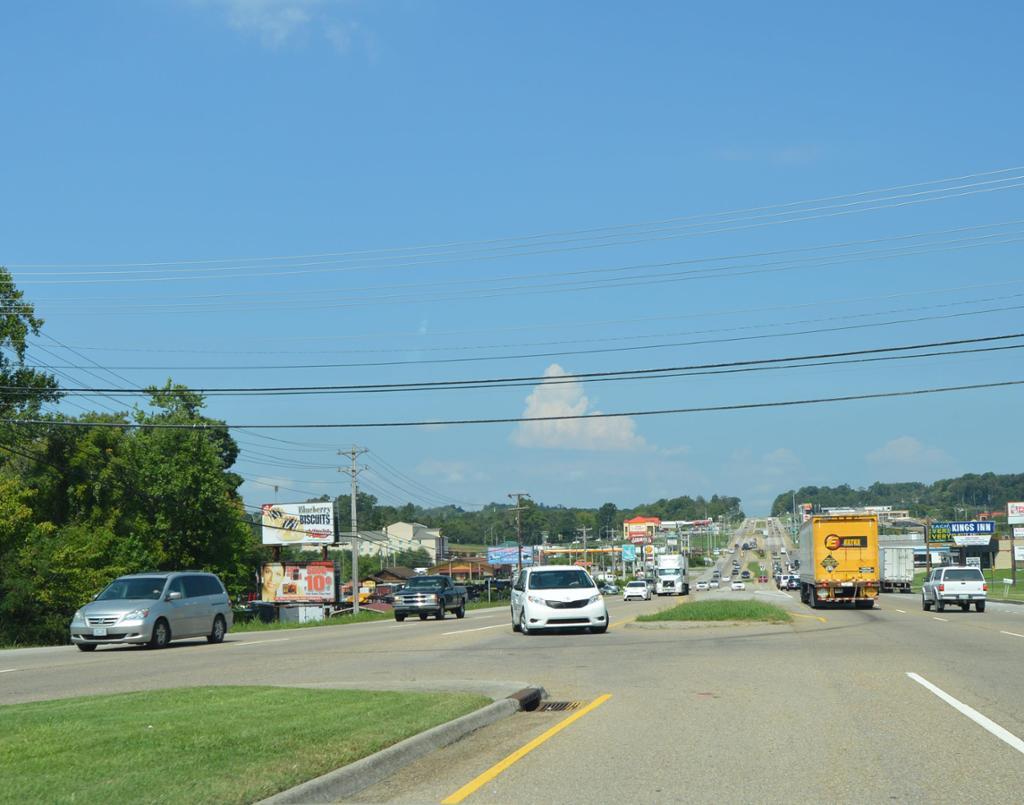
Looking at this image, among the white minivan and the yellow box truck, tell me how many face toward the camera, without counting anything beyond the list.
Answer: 1

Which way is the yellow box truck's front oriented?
away from the camera

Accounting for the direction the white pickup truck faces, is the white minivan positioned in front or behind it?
behind

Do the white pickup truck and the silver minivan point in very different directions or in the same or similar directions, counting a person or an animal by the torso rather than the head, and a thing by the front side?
very different directions

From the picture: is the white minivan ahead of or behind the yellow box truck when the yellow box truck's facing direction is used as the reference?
behind

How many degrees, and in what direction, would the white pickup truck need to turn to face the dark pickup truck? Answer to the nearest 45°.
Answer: approximately 90° to its left

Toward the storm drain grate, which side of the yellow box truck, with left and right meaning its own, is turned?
back

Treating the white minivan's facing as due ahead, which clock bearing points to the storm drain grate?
The storm drain grate is roughly at 12 o'clock from the white minivan.

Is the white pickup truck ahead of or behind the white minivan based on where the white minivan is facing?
behind

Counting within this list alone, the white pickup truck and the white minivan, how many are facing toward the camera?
1

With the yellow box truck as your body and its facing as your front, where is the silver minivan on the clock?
The silver minivan is roughly at 7 o'clock from the yellow box truck.

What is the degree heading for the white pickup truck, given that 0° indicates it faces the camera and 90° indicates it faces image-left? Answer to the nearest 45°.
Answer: approximately 180°

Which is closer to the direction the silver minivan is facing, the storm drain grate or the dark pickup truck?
the storm drain grate

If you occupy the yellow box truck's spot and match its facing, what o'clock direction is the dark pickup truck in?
The dark pickup truck is roughly at 9 o'clock from the yellow box truck.

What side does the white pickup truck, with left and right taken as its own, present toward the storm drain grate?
back
